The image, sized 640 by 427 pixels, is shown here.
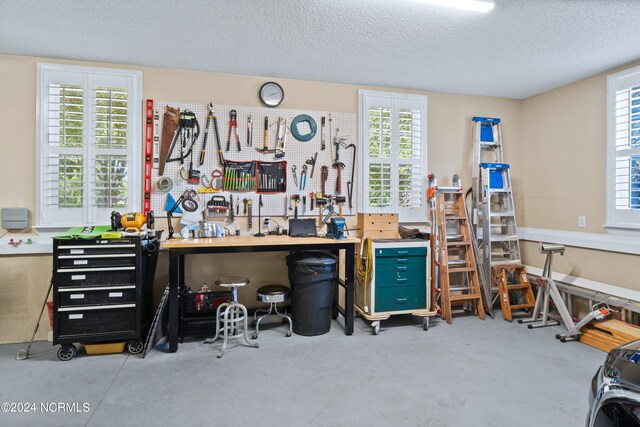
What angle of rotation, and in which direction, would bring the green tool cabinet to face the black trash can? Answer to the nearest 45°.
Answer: approximately 45° to its right

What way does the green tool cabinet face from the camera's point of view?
toward the camera

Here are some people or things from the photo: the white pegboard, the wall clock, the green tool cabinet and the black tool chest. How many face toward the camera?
4

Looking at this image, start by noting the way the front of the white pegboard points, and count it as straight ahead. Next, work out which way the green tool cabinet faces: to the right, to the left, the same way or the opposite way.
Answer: the same way

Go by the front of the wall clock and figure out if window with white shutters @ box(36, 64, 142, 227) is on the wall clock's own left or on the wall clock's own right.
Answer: on the wall clock's own right

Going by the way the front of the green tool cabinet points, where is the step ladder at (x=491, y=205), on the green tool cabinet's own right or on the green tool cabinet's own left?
on the green tool cabinet's own left

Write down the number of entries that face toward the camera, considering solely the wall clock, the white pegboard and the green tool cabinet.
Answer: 3

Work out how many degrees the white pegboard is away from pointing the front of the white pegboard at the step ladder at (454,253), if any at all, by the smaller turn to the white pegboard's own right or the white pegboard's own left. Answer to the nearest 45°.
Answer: approximately 90° to the white pegboard's own left

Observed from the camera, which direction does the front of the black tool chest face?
facing the viewer

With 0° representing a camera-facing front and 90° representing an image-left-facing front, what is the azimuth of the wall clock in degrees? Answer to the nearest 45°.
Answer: approximately 0°

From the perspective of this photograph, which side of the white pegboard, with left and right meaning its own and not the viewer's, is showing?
front

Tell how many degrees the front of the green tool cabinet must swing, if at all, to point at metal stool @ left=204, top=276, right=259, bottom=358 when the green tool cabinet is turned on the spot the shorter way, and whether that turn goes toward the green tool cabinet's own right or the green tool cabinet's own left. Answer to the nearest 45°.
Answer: approximately 45° to the green tool cabinet's own right

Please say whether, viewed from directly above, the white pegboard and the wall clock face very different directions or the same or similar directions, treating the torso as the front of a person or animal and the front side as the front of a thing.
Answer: same or similar directions
